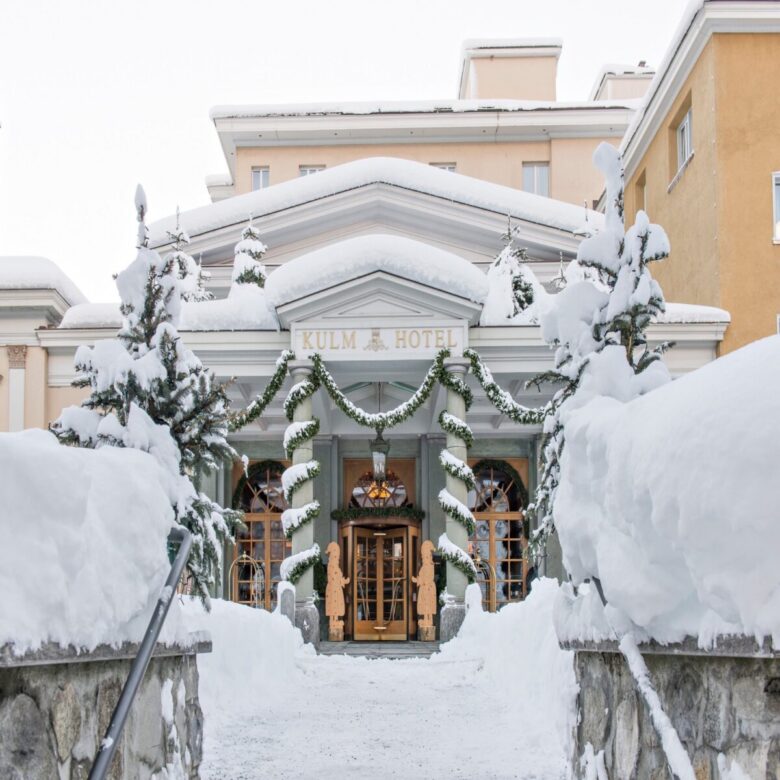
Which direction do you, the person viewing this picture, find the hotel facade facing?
facing the viewer

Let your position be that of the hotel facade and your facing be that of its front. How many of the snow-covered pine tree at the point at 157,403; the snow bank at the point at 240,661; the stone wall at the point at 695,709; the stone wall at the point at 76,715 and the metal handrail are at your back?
0

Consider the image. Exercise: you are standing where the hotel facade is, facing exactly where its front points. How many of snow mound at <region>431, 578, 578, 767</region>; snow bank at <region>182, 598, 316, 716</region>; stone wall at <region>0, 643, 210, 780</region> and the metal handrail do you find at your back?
0

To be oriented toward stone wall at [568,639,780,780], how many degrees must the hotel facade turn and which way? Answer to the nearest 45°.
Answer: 0° — it already faces it

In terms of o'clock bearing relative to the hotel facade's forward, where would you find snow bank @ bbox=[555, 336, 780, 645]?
The snow bank is roughly at 12 o'clock from the hotel facade.

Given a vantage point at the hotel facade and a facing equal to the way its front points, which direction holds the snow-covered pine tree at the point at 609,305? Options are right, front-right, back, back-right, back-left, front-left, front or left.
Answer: front

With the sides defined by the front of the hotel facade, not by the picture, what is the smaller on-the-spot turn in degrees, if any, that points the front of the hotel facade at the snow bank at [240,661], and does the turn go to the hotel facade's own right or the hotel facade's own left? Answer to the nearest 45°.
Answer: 0° — it already faces it

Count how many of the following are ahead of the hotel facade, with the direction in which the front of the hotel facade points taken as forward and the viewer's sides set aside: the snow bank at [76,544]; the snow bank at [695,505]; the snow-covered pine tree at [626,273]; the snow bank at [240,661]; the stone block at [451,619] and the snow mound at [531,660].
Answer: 6

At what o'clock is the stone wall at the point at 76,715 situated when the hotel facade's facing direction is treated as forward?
The stone wall is roughly at 12 o'clock from the hotel facade.

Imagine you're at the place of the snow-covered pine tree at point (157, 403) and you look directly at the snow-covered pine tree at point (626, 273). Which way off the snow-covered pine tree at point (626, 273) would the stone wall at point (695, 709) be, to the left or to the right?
right

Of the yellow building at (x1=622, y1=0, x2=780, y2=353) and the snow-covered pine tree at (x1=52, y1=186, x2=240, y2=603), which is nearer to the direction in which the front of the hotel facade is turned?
the snow-covered pine tree

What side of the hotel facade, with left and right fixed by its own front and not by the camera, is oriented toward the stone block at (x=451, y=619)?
front

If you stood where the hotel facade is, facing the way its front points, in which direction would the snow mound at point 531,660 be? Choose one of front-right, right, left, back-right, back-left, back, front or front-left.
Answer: front

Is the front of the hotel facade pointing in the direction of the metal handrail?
yes

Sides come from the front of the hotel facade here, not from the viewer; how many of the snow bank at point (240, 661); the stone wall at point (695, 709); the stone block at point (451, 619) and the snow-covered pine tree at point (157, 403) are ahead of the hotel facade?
4

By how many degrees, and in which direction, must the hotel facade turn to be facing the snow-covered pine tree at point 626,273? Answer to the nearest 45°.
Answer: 0° — it already faces it
